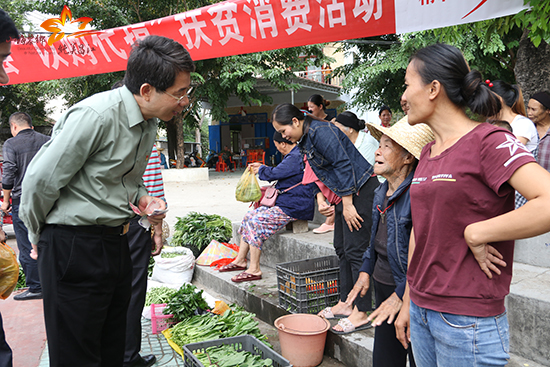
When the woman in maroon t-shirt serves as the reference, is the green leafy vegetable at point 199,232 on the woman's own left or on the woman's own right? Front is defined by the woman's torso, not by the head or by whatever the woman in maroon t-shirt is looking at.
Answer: on the woman's own right

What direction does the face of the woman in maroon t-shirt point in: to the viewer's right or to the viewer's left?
to the viewer's left

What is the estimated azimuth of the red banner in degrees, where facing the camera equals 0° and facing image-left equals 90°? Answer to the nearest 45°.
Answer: approximately 0°

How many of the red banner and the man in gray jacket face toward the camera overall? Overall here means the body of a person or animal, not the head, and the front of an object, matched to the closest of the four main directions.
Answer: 1

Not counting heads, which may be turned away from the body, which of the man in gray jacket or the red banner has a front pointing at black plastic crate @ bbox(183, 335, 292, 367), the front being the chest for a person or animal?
the red banner

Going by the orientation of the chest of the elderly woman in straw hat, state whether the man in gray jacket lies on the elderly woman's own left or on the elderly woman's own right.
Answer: on the elderly woman's own right
